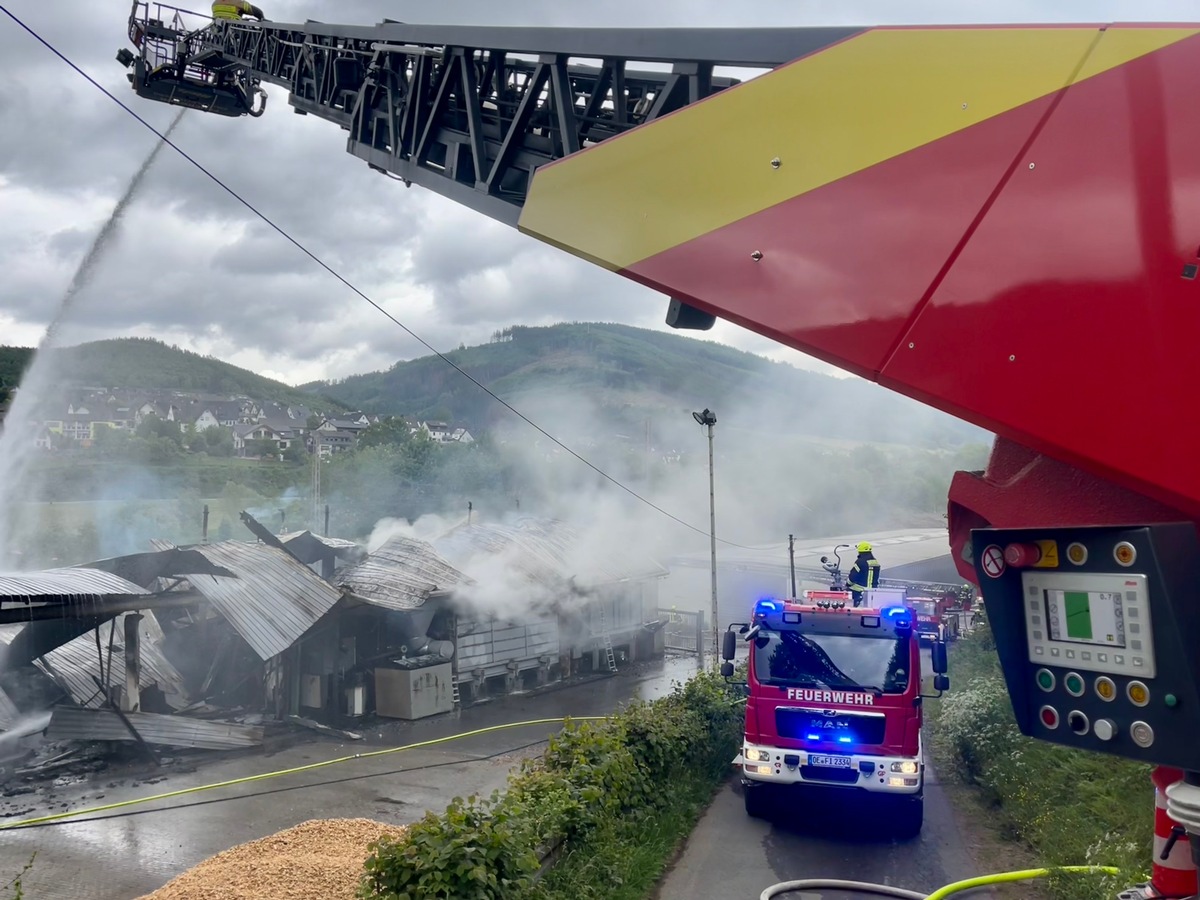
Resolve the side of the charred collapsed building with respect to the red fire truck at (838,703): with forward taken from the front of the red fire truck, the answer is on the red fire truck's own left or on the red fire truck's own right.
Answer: on the red fire truck's own right

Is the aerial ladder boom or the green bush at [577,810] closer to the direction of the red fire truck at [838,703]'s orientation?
the aerial ladder boom

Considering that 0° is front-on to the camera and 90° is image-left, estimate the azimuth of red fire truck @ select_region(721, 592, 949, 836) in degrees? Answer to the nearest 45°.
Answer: approximately 0°

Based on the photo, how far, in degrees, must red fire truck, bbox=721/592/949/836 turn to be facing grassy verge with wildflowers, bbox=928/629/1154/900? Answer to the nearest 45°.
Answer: approximately 90° to its left

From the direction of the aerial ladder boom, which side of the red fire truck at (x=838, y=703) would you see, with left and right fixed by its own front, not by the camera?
front

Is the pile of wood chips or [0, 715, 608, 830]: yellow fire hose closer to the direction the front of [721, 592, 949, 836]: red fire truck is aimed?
the pile of wood chips

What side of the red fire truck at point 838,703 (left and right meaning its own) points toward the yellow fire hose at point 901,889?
front

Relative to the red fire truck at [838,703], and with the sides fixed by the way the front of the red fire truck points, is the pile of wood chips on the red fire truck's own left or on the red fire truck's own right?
on the red fire truck's own right
